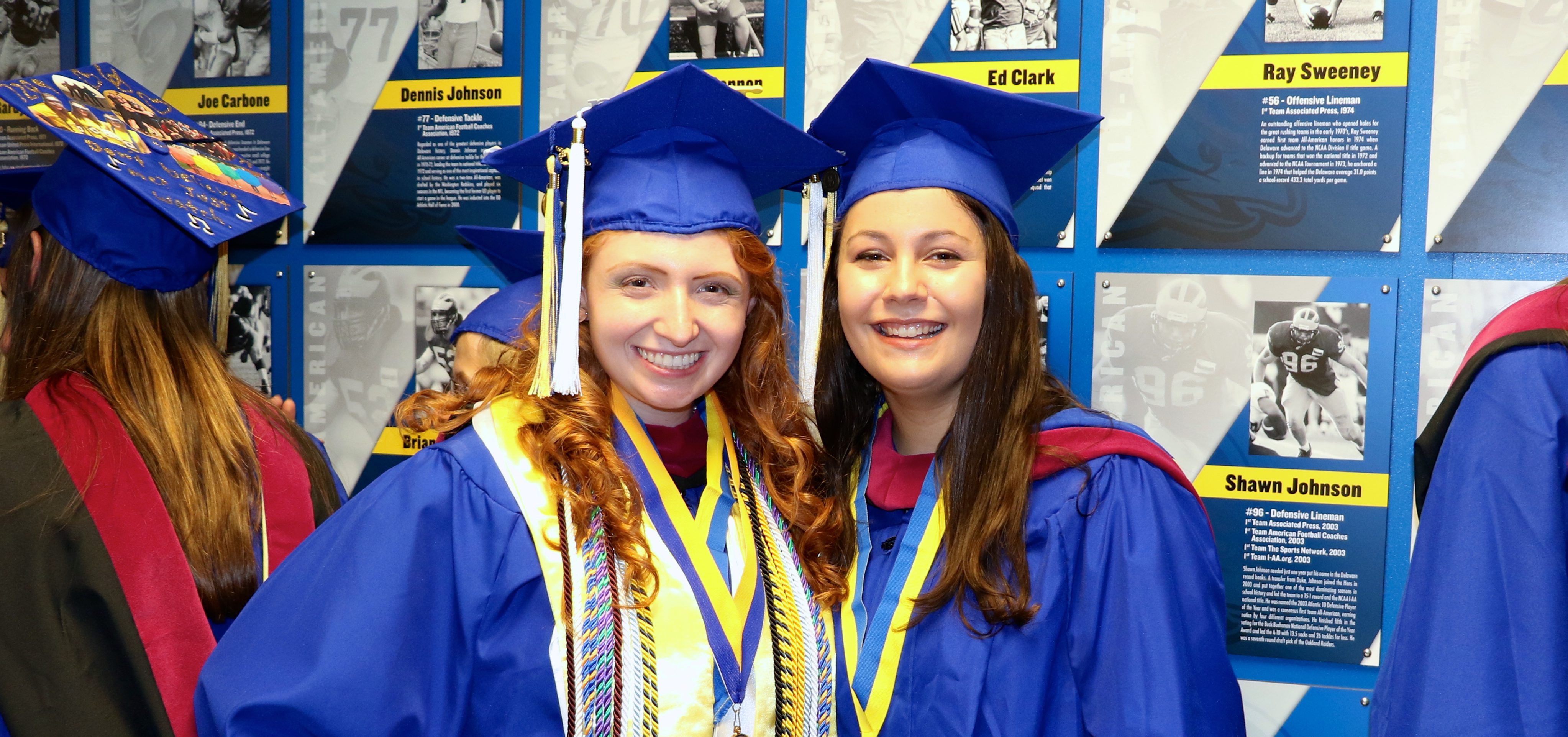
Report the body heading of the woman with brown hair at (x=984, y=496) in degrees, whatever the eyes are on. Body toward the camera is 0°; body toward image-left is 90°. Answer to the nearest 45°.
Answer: approximately 45°

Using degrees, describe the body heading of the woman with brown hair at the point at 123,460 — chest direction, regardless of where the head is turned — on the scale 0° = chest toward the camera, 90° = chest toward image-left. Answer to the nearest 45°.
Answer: approximately 135°

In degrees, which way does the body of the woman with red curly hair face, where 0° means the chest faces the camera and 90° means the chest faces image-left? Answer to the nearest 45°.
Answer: approximately 315°

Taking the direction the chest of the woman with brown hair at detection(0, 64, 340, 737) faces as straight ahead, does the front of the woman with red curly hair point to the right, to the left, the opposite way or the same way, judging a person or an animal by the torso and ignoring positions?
the opposite way

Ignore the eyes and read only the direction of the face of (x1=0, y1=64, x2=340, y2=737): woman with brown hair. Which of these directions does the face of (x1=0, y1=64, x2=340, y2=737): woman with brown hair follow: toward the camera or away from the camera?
away from the camera

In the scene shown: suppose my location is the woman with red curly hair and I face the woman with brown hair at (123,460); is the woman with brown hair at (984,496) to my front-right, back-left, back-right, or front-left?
back-right
